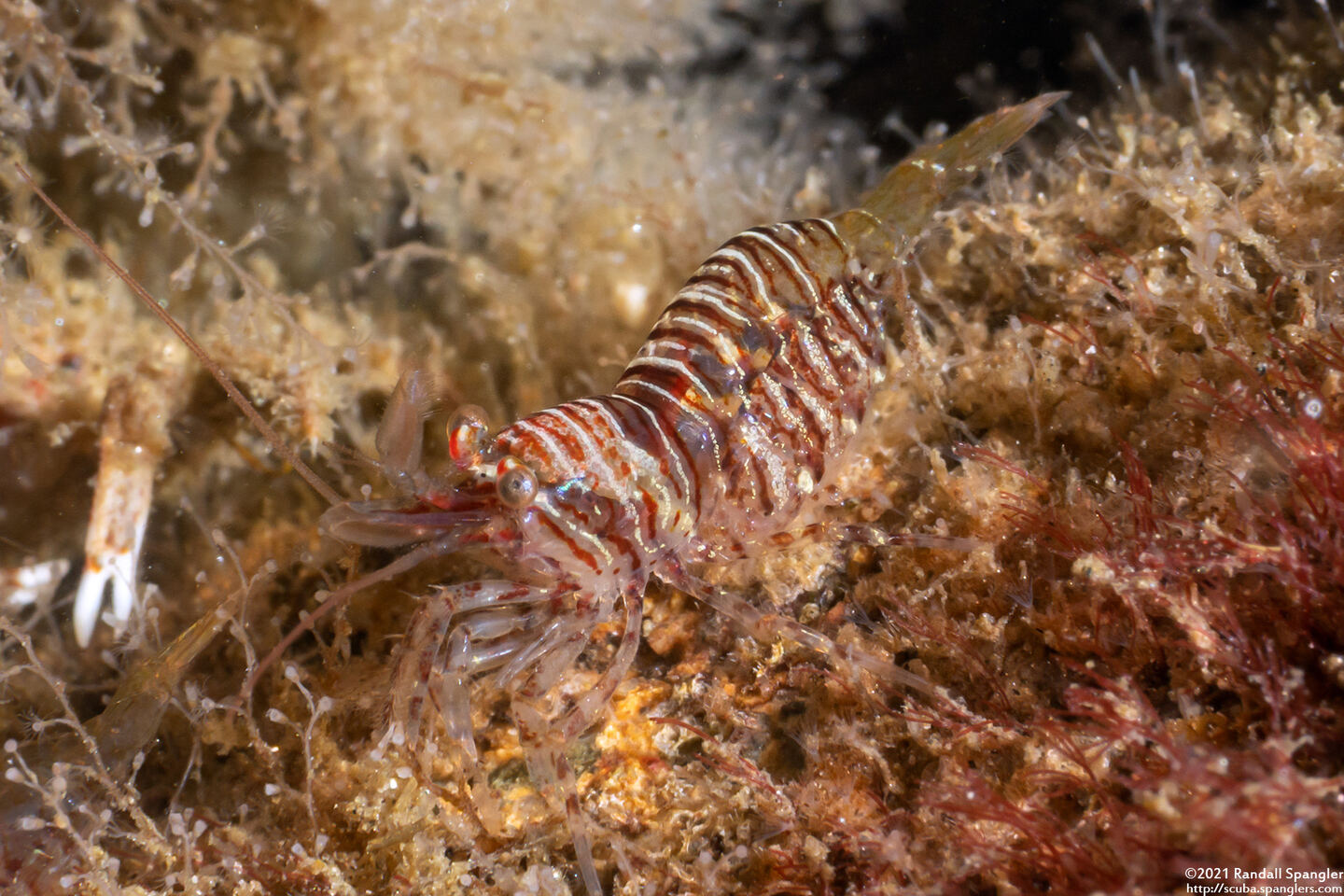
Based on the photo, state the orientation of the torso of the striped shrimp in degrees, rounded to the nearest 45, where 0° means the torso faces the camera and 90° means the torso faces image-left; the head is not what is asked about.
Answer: approximately 45°
